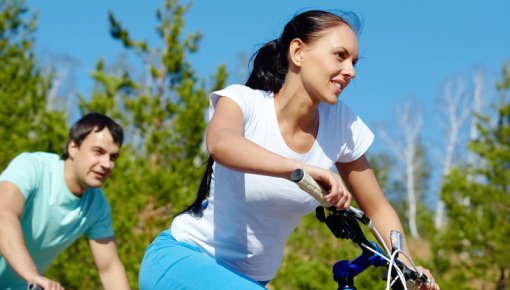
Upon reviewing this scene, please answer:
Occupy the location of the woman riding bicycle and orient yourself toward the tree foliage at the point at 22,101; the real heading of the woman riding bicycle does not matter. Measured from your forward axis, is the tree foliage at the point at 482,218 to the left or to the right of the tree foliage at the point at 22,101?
right

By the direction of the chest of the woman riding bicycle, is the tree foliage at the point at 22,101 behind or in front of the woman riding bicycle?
behind

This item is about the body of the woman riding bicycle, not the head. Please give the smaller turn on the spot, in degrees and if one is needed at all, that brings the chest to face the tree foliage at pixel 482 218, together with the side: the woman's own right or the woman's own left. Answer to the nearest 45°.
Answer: approximately 135° to the woman's own left

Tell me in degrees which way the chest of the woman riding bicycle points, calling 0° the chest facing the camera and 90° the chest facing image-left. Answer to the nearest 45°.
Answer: approximately 315°

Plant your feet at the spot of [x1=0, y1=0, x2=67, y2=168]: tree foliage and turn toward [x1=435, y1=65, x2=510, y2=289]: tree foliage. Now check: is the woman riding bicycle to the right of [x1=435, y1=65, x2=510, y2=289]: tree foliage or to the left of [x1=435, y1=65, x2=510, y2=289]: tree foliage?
right
